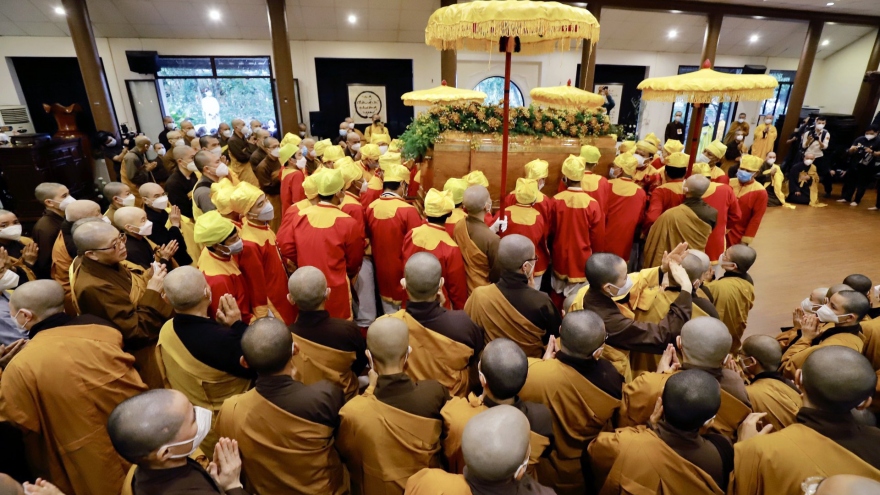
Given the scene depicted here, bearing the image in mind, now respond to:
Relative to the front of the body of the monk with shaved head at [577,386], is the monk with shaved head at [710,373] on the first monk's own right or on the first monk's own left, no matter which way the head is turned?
on the first monk's own right

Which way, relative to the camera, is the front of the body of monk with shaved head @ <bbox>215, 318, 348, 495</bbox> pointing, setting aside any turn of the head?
away from the camera

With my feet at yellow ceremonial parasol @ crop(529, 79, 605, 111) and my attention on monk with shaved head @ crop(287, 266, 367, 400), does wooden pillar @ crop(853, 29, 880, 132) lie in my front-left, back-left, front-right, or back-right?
back-left

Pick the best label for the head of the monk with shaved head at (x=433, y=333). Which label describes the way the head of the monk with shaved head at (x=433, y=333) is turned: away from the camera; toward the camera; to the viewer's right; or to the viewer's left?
away from the camera

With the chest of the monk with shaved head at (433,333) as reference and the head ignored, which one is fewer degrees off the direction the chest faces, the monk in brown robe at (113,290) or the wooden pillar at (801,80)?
the wooden pillar

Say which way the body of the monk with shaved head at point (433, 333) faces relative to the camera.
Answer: away from the camera

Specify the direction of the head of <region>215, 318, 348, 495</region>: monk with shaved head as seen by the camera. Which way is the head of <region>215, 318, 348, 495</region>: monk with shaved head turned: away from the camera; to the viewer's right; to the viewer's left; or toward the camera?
away from the camera

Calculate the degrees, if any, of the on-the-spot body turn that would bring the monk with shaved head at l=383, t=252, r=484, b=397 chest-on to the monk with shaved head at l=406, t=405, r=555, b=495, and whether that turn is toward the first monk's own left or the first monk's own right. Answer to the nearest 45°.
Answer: approximately 180°

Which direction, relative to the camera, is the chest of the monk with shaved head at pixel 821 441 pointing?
away from the camera

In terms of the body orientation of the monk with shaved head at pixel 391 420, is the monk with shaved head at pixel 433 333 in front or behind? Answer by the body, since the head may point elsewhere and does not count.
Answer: in front

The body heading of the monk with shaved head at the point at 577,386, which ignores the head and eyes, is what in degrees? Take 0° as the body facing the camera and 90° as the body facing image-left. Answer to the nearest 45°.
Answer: approximately 180°

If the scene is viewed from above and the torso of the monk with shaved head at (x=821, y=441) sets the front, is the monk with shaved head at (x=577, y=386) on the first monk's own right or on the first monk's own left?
on the first monk's own left

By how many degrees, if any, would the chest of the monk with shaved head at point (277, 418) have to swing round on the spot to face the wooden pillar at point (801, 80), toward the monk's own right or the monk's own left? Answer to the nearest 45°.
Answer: approximately 90° to the monk's own right

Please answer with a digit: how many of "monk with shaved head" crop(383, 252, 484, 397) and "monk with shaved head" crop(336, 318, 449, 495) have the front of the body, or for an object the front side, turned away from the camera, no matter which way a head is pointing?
2

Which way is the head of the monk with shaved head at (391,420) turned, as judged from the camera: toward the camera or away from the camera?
away from the camera

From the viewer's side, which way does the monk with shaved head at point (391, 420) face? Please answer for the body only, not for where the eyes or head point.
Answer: away from the camera
